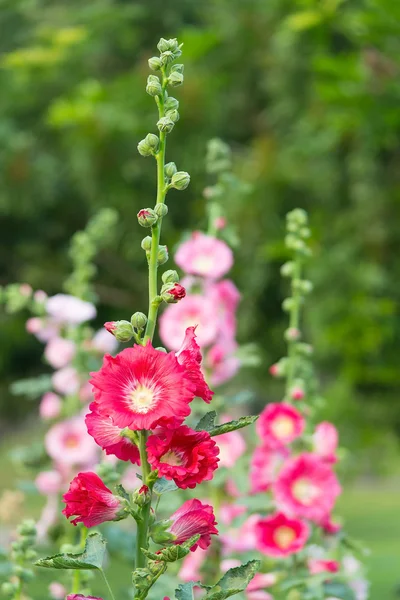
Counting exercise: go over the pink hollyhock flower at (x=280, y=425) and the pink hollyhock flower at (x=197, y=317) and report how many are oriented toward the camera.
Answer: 2

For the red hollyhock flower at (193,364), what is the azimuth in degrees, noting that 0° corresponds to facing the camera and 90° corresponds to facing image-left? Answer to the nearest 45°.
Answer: approximately 270°

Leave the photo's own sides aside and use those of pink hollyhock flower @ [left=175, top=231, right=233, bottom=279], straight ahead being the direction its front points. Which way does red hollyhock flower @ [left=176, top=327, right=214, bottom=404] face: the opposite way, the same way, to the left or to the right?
to the left

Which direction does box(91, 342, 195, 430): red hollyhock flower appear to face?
toward the camera

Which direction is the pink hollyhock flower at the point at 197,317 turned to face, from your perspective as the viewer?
facing the viewer

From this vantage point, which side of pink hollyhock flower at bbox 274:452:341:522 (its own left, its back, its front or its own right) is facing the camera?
front

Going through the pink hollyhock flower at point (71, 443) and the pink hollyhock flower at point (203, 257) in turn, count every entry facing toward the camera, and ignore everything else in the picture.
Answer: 2

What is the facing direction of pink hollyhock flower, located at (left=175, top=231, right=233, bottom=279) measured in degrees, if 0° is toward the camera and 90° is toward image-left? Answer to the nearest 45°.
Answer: approximately 0°

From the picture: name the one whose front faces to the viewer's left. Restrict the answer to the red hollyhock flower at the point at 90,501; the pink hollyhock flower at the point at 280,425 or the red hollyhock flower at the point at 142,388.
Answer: the red hollyhock flower at the point at 90,501

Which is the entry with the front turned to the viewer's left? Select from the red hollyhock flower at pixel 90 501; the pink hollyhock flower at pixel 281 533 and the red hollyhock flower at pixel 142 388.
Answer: the red hollyhock flower at pixel 90 501

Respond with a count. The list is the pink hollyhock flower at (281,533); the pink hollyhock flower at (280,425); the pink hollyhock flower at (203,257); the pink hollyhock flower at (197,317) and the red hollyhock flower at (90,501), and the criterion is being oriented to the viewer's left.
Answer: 1
